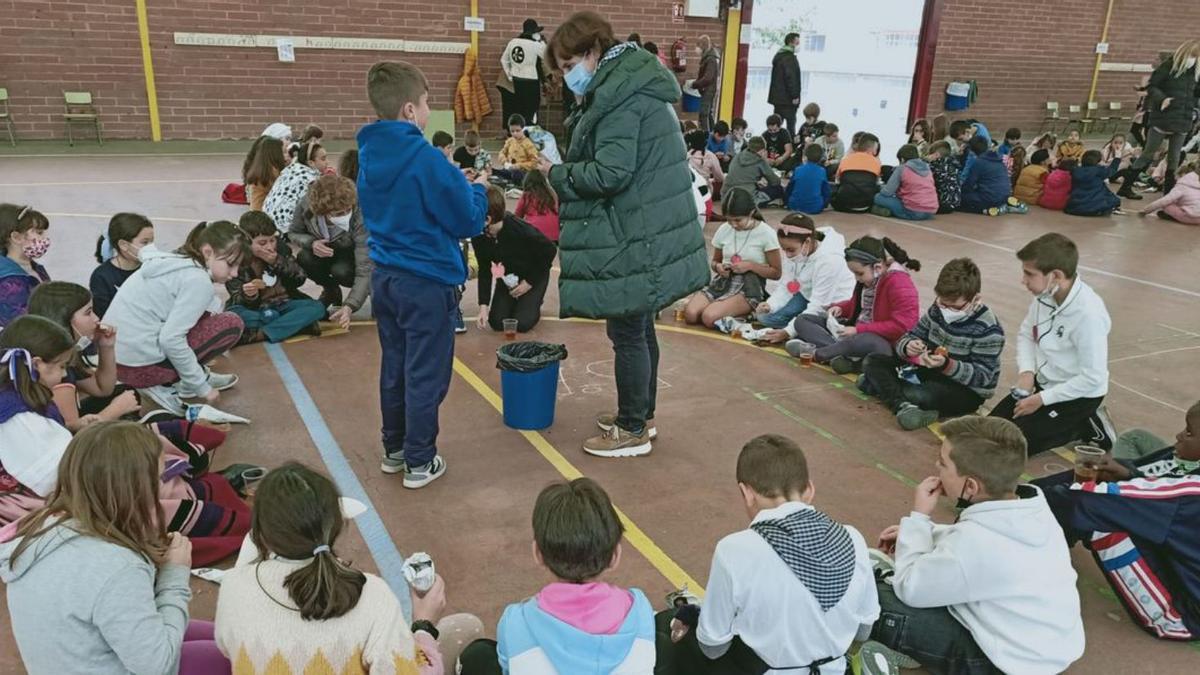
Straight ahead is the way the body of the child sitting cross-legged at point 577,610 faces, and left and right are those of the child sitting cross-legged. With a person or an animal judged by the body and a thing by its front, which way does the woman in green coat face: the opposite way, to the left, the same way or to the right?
to the left

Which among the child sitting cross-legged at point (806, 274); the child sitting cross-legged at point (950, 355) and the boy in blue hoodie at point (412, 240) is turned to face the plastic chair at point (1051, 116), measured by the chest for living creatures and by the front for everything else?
the boy in blue hoodie

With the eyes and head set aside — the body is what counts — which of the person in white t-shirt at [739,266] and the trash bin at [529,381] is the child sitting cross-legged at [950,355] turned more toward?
the trash bin

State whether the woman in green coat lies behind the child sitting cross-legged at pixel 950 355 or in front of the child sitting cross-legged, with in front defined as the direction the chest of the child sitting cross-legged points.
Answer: in front

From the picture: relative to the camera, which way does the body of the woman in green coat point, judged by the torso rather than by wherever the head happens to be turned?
to the viewer's left

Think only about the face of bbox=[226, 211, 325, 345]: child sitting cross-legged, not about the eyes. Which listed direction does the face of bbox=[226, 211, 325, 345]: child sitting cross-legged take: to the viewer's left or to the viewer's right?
to the viewer's right

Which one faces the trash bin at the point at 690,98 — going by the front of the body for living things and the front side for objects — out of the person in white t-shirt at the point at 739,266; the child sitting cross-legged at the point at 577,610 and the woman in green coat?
the child sitting cross-legged at the point at 577,610

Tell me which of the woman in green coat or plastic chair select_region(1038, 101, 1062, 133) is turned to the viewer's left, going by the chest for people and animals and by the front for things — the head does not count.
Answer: the woman in green coat

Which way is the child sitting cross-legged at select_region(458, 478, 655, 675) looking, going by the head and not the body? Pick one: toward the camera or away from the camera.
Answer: away from the camera

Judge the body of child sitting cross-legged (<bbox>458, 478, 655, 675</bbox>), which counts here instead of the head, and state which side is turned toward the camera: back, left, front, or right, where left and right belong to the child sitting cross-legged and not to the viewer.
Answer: back
